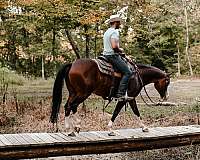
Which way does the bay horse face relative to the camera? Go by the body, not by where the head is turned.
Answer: to the viewer's right

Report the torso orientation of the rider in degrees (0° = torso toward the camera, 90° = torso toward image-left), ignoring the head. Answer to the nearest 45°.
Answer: approximately 270°
